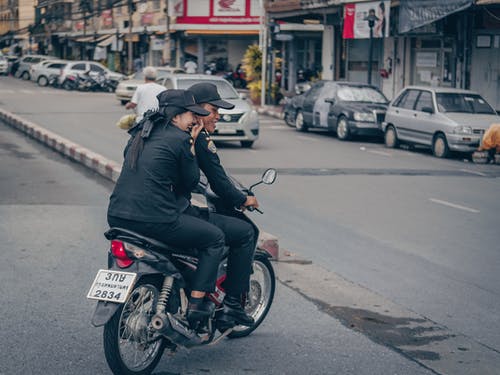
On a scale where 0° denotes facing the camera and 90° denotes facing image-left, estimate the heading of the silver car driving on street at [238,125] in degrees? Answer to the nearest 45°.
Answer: approximately 315°

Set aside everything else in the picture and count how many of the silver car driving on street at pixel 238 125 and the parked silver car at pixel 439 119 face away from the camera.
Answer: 0

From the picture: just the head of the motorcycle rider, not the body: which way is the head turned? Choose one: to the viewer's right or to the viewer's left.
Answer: to the viewer's right

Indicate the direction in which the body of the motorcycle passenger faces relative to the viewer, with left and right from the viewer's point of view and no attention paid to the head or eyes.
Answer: facing away from the viewer and to the right of the viewer

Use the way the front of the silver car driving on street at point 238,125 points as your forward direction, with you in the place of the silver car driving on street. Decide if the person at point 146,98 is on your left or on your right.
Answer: on your right

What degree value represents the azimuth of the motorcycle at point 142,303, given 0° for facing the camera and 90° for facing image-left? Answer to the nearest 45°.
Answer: approximately 225°

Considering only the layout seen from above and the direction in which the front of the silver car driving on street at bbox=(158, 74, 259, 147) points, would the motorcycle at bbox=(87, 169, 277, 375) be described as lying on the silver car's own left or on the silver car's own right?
on the silver car's own right

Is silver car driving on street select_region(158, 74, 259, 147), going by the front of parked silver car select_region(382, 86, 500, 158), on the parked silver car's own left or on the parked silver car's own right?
on the parked silver car's own right

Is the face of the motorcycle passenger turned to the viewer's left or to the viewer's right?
to the viewer's right

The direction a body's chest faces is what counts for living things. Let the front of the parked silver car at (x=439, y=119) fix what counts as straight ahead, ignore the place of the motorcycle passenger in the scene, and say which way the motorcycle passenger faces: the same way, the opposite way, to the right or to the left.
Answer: to the left

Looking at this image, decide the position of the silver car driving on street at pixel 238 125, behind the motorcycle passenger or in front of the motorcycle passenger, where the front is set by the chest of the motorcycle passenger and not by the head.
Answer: in front

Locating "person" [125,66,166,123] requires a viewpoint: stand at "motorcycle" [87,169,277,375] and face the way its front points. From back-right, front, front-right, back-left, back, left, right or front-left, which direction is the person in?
front-left
